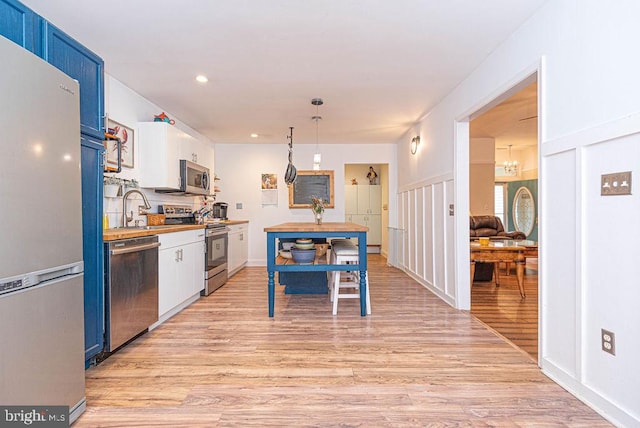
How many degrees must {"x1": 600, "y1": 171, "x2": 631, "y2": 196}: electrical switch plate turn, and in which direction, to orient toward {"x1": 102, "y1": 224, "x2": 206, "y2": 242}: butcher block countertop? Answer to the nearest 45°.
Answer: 0° — it already faces it

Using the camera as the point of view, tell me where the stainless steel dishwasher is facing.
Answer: facing the viewer and to the right of the viewer

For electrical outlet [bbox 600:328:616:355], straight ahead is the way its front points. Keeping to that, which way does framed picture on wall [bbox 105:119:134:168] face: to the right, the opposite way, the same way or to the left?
the opposite way

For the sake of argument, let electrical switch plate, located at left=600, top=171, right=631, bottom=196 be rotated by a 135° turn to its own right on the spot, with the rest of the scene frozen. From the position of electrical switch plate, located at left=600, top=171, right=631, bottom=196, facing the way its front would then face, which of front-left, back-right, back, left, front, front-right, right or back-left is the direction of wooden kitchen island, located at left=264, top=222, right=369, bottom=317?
left

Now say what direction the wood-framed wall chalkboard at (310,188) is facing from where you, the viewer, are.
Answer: facing the viewer

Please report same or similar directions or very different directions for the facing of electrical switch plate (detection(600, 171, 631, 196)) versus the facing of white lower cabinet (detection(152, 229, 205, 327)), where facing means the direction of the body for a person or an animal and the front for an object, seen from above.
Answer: very different directions

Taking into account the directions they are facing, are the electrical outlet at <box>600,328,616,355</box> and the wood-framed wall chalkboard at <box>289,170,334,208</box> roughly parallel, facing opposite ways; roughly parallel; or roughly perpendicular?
roughly perpendicular

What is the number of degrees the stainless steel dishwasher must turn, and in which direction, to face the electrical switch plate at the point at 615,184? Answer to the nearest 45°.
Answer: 0° — it already faces it

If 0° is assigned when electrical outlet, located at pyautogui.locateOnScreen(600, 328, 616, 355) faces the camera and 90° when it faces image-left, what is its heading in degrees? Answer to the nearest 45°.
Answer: approximately 45°

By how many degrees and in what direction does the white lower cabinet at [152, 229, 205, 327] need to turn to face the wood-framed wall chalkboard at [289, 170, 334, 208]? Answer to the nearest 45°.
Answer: approximately 90° to its left

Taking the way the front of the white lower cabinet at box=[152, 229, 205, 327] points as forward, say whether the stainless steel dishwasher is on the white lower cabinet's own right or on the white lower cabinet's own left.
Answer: on the white lower cabinet's own right

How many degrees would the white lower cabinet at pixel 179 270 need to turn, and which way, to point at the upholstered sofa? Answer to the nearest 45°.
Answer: approximately 45° to its left

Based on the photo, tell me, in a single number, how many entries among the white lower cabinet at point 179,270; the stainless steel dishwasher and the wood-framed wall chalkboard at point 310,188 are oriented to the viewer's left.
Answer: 0

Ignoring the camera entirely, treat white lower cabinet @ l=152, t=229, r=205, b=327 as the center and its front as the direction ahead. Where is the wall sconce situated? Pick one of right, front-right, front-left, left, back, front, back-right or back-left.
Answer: front-left

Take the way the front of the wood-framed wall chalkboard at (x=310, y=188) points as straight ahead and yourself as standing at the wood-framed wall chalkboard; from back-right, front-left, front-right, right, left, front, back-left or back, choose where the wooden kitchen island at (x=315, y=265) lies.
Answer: front

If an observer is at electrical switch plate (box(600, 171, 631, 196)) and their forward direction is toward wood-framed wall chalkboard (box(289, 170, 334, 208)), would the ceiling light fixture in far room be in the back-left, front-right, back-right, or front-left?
front-right

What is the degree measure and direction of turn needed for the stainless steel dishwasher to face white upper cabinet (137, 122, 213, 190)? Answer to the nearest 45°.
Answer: approximately 135° to its left

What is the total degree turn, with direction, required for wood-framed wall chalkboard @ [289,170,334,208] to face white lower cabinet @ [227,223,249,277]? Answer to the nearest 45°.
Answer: approximately 45° to its right
